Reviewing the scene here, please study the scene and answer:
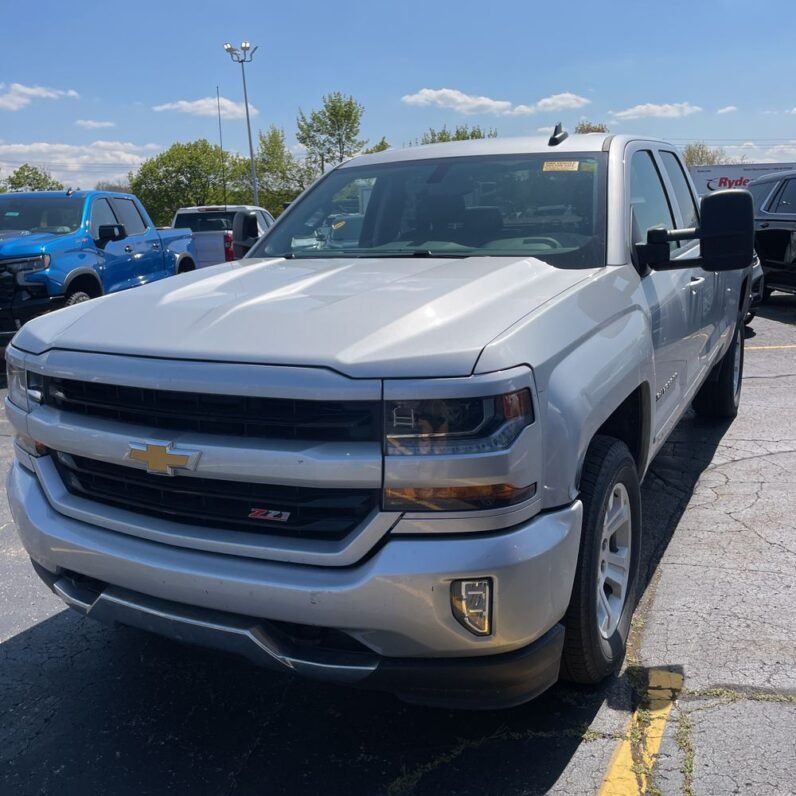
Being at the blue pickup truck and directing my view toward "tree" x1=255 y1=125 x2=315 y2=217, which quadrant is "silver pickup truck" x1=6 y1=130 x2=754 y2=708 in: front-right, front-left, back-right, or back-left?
back-right

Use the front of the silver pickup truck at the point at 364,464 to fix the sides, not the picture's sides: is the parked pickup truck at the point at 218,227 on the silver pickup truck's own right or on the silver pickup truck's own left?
on the silver pickup truck's own right

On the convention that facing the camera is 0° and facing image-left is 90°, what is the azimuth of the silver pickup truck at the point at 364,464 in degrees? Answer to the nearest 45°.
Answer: approximately 45°

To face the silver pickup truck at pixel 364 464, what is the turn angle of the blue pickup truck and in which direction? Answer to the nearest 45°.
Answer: approximately 45° to its left

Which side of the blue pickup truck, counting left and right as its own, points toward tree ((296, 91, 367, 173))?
back

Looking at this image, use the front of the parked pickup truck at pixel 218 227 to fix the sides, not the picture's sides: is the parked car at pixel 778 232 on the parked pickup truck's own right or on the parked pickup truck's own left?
on the parked pickup truck's own right

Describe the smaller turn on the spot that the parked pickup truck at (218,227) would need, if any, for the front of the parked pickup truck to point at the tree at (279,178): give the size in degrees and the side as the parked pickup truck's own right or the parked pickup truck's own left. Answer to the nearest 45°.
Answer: approximately 45° to the parked pickup truck's own left

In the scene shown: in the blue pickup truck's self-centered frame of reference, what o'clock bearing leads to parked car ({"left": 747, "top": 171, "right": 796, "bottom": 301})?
The parked car is roughly at 8 o'clock from the blue pickup truck.

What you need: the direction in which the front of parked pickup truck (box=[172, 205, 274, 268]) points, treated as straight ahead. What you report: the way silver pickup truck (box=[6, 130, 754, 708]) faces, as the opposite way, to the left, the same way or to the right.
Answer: the opposite way

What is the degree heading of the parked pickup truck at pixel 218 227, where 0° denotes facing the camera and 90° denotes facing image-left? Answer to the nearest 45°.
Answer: approximately 225°
